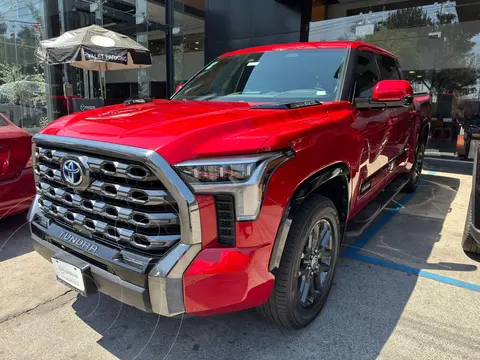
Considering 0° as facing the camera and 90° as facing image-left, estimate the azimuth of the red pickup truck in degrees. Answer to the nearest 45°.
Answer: approximately 45°

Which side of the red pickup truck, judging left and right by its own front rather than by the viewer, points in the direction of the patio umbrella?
right

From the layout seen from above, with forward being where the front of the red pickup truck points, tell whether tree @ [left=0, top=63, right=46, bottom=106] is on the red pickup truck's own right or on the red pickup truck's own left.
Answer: on the red pickup truck's own right
